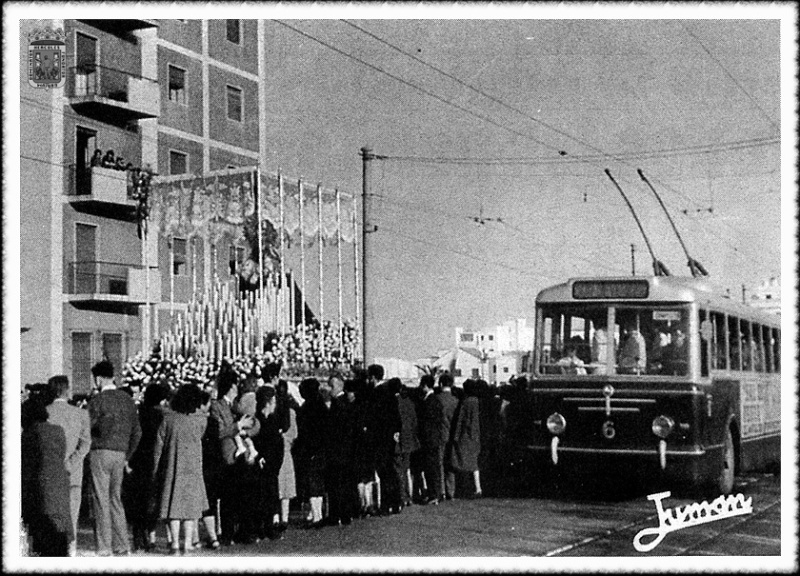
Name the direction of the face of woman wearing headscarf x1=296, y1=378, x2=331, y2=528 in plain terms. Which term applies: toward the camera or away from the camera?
away from the camera

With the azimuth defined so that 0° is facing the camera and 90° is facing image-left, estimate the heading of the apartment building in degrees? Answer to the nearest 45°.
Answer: approximately 315°

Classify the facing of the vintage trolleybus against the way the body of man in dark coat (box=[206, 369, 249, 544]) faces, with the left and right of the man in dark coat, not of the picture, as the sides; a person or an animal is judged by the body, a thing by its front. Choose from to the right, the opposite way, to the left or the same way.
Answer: the opposite way

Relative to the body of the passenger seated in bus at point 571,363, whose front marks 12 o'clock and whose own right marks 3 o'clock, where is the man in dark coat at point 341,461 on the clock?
The man in dark coat is roughly at 2 o'clock from the passenger seated in bus.

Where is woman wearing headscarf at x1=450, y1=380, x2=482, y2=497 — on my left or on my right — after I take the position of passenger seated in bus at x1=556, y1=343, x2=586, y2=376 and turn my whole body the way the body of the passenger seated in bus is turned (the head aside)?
on my right

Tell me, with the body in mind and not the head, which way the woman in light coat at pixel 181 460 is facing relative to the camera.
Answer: away from the camera
